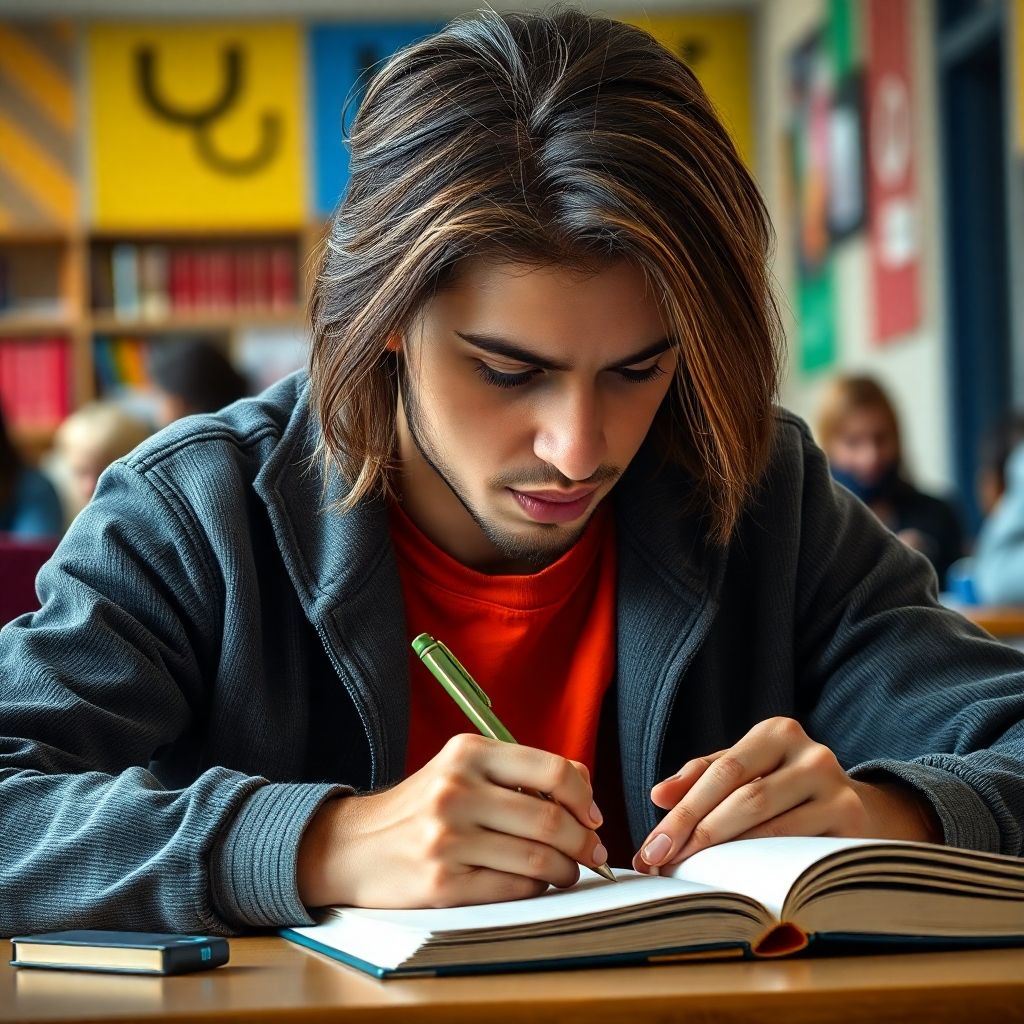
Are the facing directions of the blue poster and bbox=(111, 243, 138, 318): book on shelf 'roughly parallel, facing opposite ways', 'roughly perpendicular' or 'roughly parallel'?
roughly parallel

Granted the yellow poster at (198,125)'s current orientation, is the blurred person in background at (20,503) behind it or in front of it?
in front

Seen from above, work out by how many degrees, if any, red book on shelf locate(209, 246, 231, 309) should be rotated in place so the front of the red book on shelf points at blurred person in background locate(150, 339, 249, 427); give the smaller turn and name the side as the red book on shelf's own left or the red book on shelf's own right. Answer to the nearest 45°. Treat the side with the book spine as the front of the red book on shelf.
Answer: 0° — it already faces them

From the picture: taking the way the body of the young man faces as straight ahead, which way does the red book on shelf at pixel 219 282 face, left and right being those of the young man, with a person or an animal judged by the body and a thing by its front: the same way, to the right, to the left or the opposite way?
the same way

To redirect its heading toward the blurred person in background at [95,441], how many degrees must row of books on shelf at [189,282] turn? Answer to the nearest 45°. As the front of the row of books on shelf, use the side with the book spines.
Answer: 0° — it already faces them

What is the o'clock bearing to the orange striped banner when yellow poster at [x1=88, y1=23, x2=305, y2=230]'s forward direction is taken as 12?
The orange striped banner is roughly at 3 o'clock from the yellow poster.

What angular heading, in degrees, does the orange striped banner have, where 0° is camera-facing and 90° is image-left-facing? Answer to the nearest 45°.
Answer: approximately 0°

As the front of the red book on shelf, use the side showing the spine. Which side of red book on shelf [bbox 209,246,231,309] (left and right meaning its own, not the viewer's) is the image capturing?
front

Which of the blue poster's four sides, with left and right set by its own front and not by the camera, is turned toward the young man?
front

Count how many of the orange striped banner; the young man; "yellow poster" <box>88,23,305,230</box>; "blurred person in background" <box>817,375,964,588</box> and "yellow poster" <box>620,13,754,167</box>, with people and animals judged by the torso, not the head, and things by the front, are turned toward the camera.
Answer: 5

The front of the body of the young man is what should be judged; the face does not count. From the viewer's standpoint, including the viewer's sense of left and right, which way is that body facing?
facing the viewer

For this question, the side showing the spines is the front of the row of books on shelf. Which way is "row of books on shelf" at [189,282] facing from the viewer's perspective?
toward the camera

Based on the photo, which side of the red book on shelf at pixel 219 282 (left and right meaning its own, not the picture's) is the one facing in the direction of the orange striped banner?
right

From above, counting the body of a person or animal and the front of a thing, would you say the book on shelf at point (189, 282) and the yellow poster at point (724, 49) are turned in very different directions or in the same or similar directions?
same or similar directions

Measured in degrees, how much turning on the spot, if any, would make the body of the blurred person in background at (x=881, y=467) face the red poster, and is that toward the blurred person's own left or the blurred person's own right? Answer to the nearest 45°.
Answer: approximately 180°

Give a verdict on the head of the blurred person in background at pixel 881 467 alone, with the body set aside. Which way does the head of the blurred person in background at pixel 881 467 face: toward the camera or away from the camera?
toward the camera
